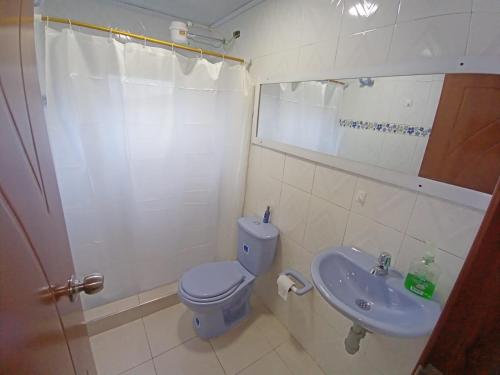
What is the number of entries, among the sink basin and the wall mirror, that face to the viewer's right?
0

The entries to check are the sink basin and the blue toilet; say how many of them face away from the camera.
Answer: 0

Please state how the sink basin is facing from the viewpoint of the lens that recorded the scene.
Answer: facing the viewer and to the left of the viewer

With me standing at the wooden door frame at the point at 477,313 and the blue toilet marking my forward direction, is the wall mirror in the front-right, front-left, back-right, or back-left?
front-right

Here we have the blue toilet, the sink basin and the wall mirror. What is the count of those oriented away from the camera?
0

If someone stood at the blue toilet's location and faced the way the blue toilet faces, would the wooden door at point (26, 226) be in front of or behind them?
in front

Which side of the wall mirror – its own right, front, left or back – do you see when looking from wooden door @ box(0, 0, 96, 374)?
front

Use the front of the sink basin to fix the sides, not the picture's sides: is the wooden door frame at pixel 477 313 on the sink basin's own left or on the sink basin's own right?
on the sink basin's own left

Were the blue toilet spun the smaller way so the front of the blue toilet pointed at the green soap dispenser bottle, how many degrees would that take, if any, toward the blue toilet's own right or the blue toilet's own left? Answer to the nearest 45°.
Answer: approximately 90° to the blue toilet's own left

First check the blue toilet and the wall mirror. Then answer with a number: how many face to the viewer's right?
0
